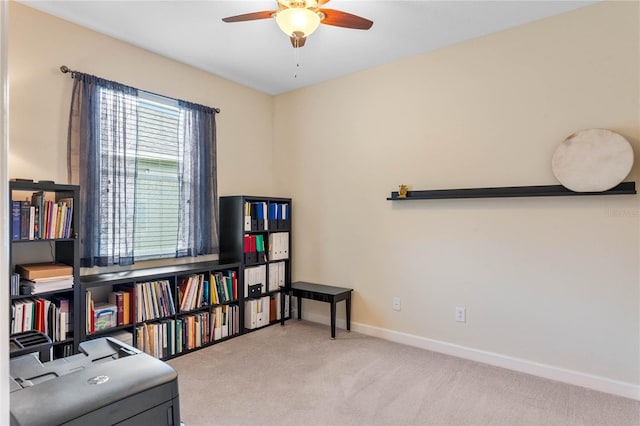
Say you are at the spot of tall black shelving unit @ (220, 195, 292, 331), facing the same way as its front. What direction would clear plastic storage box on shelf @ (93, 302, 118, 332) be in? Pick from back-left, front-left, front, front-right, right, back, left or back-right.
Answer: right

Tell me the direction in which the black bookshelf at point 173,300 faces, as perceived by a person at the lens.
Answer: facing the viewer and to the right of the viewer

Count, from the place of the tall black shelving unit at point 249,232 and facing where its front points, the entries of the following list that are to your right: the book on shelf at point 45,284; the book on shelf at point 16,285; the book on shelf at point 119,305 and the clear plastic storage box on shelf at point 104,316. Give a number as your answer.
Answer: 4

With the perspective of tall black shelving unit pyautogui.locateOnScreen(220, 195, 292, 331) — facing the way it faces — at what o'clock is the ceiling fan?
The ceiling fan is roughly at 1 o'clock from the tall black shelving unit.

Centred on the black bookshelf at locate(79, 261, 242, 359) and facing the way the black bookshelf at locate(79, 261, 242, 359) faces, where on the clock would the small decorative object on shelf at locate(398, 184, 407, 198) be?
The small decorative object on shelf is roughly at 11 o'clock from the black bookshelf.

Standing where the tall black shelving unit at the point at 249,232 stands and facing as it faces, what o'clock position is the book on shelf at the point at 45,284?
The book on shelf is roughly at 3 o'clock from the tall black shelving unit.

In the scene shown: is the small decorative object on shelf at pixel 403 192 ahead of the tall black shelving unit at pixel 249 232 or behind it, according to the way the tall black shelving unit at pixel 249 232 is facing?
ahead

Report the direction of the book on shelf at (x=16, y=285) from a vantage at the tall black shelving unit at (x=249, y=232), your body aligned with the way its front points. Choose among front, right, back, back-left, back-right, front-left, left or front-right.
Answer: right

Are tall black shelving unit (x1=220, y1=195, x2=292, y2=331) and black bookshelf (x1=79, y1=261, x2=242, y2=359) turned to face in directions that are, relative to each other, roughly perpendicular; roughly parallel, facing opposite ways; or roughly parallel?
roughly parallel

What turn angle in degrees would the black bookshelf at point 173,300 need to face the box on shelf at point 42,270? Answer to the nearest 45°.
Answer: approximately 90° to its right

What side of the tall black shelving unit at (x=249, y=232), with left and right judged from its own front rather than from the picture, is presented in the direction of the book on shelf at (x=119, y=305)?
right

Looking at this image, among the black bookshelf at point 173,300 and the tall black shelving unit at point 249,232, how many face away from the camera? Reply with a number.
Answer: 0

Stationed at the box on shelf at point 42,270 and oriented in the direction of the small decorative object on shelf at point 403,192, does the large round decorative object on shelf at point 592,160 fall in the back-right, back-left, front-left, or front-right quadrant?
front-right

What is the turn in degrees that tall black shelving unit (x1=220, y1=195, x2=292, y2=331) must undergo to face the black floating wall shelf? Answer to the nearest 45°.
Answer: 0° — it already faces it

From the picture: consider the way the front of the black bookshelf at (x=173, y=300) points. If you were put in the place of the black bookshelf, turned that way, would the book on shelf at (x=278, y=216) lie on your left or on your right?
on your left
